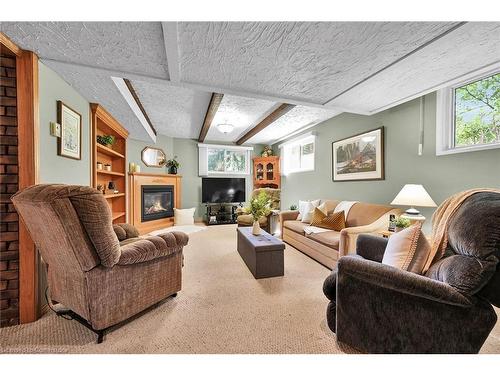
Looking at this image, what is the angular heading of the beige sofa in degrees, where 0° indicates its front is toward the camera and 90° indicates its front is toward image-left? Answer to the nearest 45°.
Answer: approximately 45°

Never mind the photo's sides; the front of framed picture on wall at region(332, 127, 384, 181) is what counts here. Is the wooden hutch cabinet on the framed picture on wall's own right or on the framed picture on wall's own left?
on the framed picture on wall's own right

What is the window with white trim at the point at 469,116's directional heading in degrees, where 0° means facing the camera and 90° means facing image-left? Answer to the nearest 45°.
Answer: approximately 45°

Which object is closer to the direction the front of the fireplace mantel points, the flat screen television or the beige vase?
the beige vase

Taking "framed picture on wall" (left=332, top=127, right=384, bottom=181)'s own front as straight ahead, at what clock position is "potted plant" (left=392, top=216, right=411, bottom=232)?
The potted plant is roughly at 10 o'clock from the framed picture on wall.

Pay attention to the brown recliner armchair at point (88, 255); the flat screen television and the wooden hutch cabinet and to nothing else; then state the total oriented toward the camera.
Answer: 2

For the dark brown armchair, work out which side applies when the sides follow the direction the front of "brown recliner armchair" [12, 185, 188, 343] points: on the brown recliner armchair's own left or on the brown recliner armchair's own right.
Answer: on the brown recliner armchair's own right
